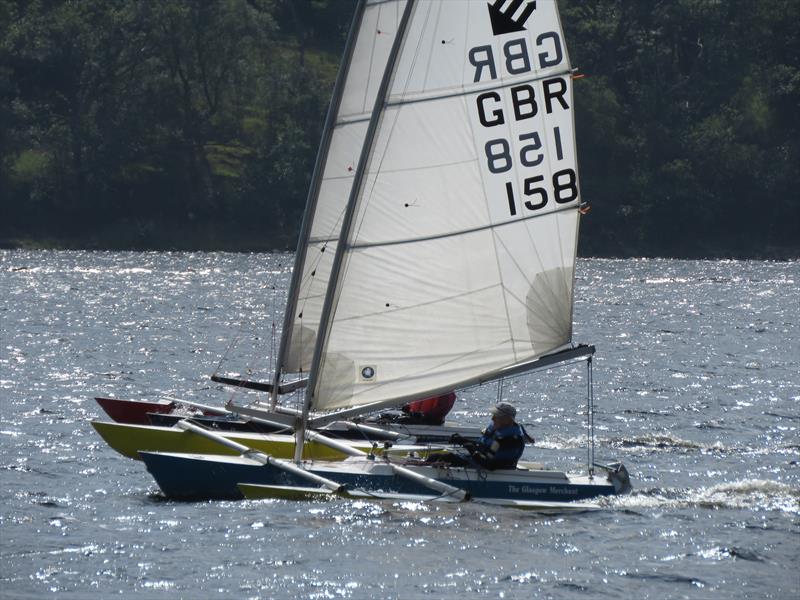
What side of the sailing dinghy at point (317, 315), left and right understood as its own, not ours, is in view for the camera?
left

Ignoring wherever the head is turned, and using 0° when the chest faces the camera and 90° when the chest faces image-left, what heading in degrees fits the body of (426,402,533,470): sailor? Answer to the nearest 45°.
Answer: approximately 90°

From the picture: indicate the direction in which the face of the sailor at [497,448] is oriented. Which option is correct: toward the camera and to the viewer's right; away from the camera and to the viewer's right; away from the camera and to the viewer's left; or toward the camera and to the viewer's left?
toward the camera and to the viewer's left

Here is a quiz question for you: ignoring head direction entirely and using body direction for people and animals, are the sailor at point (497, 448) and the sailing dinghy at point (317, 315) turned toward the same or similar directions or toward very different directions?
same or similar directions

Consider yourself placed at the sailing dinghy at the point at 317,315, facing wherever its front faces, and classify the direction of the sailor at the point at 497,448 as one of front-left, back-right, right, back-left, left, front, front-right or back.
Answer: back-left

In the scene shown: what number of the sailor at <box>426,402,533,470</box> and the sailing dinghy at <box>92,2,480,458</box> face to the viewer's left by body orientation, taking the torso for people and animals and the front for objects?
2

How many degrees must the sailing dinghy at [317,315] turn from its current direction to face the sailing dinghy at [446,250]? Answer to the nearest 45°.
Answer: approximately 135° to its left
